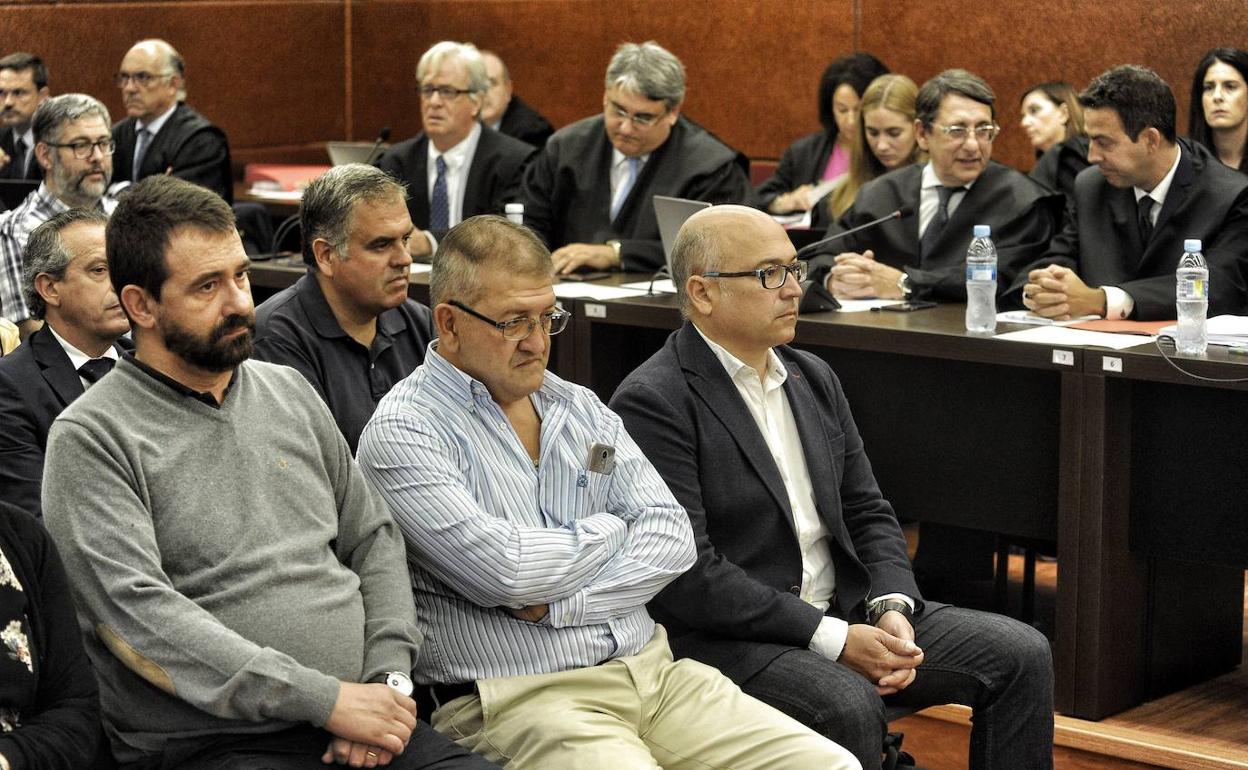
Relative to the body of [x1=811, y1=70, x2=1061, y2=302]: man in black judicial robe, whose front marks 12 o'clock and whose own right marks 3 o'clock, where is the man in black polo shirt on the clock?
The man in black polo shirt is roughly at 1 o'clock from the man in black judicial robe.

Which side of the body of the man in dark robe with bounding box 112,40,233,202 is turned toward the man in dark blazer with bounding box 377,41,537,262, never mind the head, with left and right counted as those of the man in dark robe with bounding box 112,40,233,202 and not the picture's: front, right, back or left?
left

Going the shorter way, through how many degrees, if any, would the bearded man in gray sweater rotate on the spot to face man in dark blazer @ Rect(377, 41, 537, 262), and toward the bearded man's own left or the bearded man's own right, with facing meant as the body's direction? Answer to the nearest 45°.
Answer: approximately 135° to the bearded man's own left

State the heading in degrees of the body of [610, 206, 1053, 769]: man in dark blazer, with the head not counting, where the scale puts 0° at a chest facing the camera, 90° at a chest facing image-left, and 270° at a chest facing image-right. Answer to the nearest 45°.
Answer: approximately 315°

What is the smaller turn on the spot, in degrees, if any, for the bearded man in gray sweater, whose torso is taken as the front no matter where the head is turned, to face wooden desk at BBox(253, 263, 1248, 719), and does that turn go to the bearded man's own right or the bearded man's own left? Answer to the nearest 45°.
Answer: approximately 90° to the bearded man's own left

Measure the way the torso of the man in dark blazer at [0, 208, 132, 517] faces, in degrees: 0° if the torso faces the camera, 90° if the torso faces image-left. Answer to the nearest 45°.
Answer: approximately 315°

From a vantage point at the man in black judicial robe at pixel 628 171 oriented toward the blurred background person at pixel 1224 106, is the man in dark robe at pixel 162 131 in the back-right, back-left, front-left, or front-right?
back-left

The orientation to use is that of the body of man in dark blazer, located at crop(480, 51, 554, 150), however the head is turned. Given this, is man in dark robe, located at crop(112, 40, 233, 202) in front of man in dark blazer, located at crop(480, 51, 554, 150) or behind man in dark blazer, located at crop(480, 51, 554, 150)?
in front

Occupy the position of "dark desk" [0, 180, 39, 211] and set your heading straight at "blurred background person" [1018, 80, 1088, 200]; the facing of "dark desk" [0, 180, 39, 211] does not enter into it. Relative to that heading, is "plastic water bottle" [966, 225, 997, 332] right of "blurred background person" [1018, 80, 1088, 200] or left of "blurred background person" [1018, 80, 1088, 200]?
right

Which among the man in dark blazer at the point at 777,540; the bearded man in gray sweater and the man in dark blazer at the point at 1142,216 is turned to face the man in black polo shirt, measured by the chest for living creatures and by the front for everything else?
the man in dark blazer at the point at 1142,216
